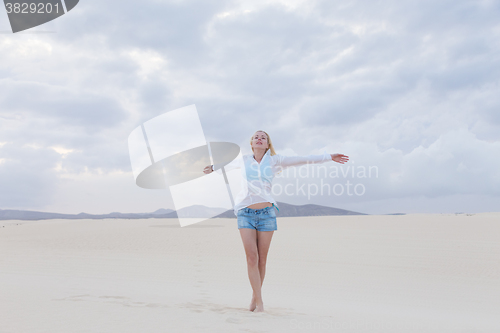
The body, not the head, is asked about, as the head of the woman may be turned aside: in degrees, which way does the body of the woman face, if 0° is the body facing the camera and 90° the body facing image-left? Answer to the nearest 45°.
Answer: approximately 0°
